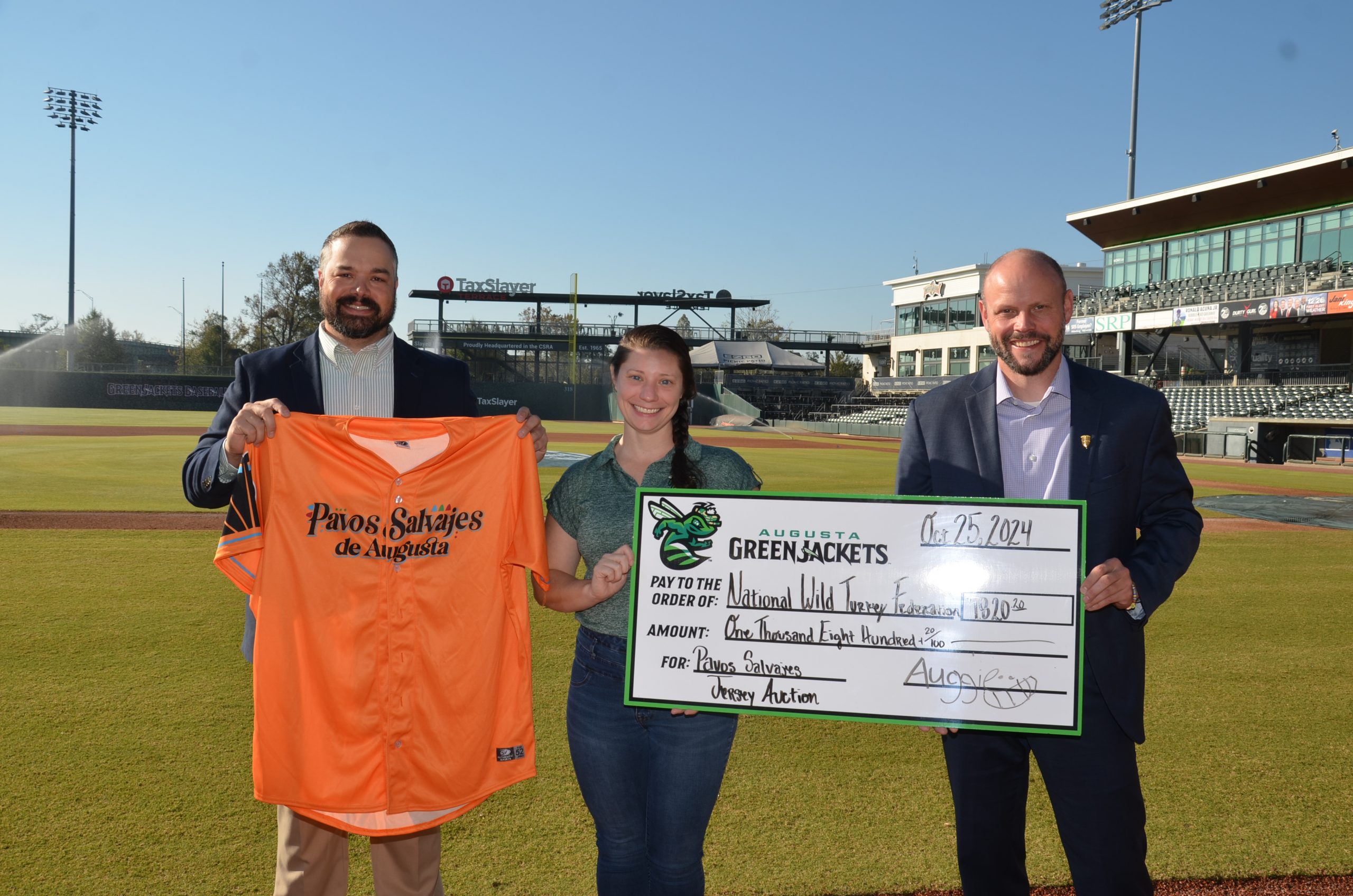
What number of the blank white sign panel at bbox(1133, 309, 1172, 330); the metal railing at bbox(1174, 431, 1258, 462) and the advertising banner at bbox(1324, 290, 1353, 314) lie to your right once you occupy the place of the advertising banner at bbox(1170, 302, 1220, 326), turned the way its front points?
1

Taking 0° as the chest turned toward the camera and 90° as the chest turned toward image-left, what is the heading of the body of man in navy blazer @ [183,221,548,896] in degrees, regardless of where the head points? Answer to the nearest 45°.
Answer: approximately 0°

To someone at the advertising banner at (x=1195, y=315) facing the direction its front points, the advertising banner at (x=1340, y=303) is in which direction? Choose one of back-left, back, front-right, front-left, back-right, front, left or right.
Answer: left

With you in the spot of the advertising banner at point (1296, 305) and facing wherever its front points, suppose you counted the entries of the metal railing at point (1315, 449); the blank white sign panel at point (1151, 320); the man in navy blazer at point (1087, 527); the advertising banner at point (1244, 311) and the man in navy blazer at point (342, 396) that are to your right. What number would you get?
2

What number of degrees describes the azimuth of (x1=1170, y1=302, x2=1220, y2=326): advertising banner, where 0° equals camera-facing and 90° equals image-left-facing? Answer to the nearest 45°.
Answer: approximately 45°

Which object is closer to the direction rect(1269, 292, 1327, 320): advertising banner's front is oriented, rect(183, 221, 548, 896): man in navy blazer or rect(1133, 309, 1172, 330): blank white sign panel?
the man in navy blazer

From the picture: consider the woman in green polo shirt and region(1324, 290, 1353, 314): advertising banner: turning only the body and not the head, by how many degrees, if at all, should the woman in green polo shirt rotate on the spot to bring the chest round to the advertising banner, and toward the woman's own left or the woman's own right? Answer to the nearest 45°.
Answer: approximately 135° to the woman's own left

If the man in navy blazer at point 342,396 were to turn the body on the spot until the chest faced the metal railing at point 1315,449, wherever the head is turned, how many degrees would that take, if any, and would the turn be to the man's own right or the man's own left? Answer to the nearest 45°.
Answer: approximately 135° to the man's own left

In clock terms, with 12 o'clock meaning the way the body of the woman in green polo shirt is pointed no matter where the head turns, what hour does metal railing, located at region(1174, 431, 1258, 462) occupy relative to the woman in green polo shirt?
The metal railing is roughly at 7 o'clock from the woman in green polo shirt.

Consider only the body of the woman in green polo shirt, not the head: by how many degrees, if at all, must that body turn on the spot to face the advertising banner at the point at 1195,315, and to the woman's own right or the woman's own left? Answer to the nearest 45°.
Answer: approximately 135° to the woman's own left
